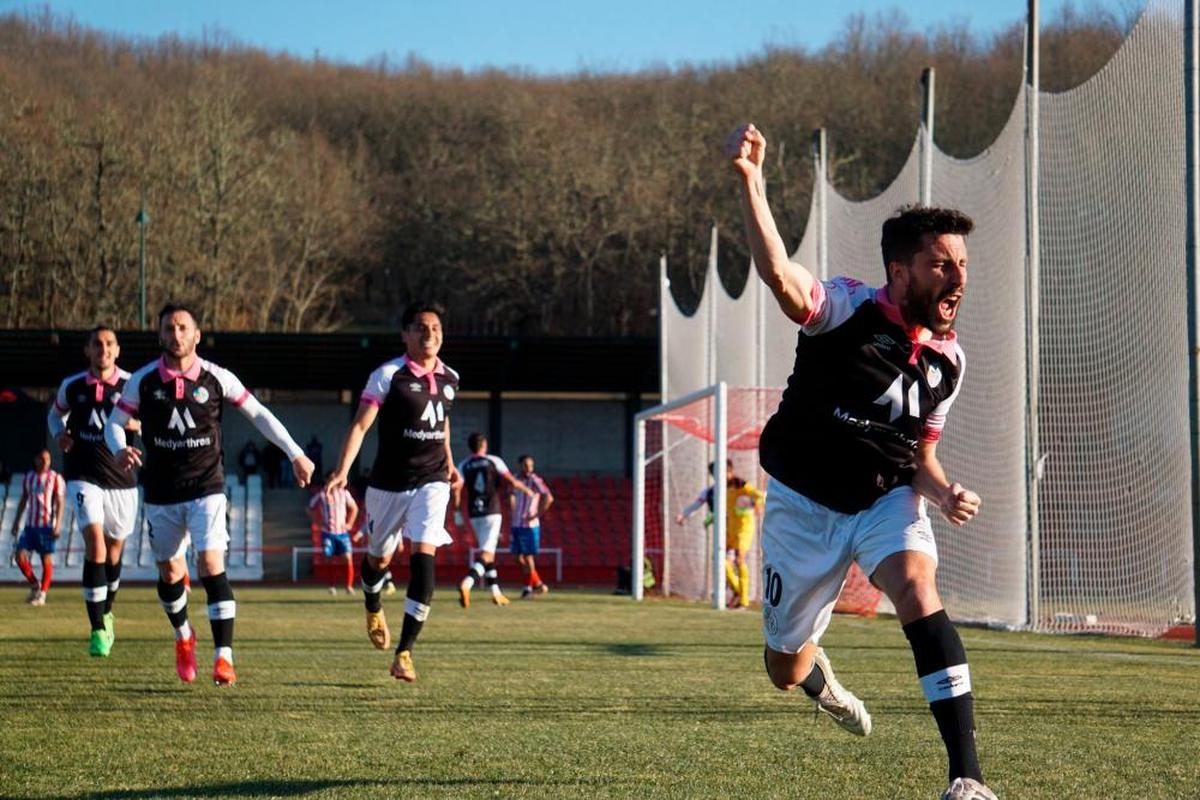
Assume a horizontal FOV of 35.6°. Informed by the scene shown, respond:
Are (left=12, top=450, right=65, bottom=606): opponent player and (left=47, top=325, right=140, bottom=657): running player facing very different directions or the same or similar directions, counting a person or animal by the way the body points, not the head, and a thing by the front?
same or similar directions

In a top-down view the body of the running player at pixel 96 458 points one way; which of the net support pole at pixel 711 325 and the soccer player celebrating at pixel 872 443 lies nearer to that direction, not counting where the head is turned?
the soccer player celebrating

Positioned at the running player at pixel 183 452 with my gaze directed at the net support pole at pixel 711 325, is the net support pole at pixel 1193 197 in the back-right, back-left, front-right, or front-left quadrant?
front-right

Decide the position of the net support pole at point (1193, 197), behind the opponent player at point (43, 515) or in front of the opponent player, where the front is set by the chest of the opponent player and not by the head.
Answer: in front

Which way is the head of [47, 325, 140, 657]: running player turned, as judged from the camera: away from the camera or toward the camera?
toward the camera

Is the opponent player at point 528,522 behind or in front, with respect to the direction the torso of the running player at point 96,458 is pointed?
behind

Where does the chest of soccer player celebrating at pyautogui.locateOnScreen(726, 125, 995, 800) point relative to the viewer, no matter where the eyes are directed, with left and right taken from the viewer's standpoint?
facing the viewer and to the right of the viewer

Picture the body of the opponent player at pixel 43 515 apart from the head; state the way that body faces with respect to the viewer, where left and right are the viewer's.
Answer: facing the viewer

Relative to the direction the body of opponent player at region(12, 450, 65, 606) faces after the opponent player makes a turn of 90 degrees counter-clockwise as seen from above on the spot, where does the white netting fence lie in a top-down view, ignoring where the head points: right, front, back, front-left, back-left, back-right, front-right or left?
front-right

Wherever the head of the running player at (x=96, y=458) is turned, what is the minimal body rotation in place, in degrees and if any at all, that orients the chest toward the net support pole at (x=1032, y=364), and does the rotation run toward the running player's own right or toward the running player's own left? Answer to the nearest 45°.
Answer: approximately 90° to the running player's own left

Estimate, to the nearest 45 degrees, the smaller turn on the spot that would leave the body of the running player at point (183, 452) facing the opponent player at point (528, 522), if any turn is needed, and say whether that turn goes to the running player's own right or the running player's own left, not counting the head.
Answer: approximately 180°

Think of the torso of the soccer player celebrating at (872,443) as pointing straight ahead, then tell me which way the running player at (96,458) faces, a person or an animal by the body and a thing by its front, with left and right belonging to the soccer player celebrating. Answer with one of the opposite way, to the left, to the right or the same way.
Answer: the same way

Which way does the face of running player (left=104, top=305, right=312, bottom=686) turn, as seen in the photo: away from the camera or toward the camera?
toward the camera

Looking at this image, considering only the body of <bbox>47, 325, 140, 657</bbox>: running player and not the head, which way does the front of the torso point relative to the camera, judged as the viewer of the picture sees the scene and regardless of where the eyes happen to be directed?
toward the camera

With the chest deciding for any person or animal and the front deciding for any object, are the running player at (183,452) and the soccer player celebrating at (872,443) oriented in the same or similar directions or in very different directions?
same or similar directions

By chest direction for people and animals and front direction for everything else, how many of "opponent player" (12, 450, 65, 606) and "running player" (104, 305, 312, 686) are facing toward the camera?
2

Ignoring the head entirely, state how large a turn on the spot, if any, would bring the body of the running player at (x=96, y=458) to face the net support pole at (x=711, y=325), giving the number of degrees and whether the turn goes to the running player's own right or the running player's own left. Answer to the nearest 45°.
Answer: approximately 135° to the running player's own left
